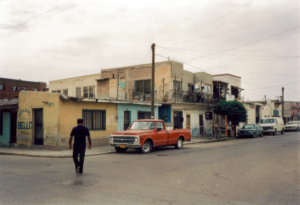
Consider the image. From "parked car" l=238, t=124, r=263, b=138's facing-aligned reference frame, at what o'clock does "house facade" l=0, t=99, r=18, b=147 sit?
The house facade is roughly at 12 o'clock from the parked car.

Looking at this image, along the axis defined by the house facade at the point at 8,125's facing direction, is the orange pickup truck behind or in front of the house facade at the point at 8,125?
in front

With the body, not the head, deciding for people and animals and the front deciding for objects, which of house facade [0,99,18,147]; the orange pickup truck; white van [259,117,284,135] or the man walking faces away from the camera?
the man walking

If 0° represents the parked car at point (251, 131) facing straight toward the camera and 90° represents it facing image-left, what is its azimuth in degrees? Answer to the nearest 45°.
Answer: approximately 45°

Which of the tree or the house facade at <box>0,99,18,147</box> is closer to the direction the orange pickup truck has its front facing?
the house facade

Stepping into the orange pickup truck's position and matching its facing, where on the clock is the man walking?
The man walking is roughly at 11 o'clock from the orange pickup truck.

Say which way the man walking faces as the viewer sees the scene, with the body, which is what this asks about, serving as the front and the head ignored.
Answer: away from the camera

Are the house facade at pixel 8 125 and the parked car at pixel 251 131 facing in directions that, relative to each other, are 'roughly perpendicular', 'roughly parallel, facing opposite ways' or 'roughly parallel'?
roughly perpendicular

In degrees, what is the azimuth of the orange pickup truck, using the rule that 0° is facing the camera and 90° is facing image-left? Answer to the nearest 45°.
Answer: approximately 45°

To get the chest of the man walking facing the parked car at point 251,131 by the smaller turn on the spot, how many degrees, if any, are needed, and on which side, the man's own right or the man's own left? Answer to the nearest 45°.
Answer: approximately 45° to the man's own right
